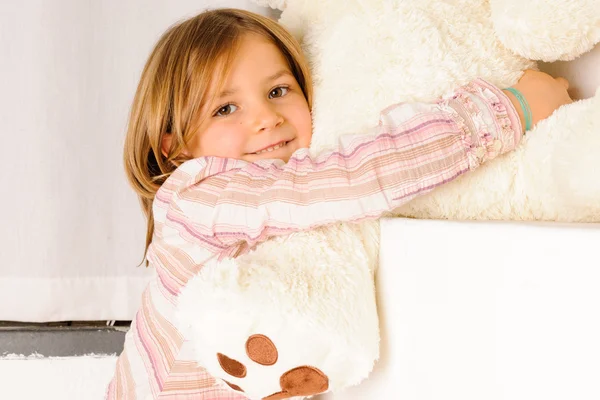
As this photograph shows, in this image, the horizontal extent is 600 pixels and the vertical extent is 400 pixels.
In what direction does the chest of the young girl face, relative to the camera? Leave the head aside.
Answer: to the viewer's right
